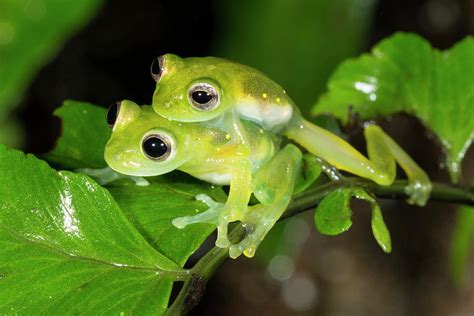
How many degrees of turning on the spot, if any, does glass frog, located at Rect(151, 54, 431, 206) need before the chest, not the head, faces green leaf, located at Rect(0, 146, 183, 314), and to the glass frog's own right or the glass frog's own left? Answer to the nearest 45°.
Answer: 0° — it already faces it

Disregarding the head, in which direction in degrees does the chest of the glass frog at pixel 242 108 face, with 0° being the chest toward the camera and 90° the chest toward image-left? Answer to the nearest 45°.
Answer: approximately 45°

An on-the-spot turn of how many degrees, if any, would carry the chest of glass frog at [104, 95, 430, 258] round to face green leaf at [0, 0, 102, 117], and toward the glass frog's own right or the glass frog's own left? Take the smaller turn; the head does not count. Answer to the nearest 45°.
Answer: approximately 90° to the glass frog's own right

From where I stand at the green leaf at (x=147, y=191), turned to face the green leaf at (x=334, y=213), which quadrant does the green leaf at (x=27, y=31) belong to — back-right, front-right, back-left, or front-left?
back-left

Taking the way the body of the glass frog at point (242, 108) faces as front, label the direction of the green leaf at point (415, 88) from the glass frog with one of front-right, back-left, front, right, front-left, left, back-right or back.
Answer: back

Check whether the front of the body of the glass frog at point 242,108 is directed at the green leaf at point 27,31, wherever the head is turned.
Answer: no

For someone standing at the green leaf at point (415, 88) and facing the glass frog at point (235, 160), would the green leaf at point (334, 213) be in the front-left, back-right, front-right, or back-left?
front-left

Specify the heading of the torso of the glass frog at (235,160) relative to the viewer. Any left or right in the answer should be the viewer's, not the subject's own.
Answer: facing the viewer and to the left of the viewer

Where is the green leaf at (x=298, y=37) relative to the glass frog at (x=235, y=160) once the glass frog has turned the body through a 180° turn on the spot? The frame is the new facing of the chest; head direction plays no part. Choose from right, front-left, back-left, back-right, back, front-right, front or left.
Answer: front-left

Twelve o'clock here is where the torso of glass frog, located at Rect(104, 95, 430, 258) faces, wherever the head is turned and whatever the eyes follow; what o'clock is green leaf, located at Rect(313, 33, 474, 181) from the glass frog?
The green leaf is roughly at 6 o'clock from the glass frog.
